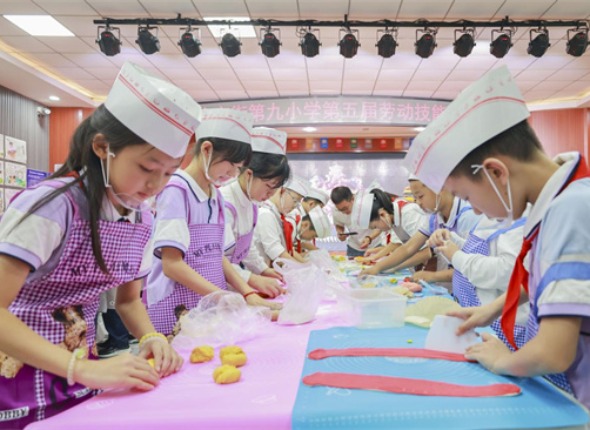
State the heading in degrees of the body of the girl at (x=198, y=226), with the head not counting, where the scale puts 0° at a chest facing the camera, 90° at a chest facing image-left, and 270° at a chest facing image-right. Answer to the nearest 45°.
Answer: approximately 315°

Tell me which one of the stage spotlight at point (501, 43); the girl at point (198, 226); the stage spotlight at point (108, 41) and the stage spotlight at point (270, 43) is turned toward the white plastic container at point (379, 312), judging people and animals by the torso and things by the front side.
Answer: the girl

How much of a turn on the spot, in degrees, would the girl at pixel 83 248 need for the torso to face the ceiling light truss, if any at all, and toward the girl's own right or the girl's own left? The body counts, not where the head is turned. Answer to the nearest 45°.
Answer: approximately 90° to the girl's own left

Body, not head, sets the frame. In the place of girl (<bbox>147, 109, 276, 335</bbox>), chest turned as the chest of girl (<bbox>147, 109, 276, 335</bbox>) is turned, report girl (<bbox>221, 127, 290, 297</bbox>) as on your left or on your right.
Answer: on your left

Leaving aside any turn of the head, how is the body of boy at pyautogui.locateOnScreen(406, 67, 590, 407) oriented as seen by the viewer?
to the viewer's left

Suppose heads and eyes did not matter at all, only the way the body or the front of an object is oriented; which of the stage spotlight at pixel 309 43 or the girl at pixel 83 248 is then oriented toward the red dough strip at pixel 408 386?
the girl

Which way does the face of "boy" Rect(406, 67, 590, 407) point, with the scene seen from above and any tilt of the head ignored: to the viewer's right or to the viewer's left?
to the viewer's left

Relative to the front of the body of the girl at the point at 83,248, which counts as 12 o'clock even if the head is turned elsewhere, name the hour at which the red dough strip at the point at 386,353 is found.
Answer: The red dough strip is roughly at 11 o'clock from the girl.
